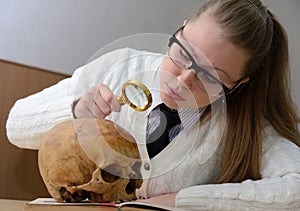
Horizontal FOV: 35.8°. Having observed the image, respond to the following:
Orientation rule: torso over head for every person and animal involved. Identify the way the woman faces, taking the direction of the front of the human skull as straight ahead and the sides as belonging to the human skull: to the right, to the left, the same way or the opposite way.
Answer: to the right

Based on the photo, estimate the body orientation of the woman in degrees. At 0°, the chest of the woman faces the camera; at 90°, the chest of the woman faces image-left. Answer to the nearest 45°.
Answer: approximately 45°

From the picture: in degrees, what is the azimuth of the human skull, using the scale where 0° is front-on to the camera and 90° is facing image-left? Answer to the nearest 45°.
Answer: approximately 315°

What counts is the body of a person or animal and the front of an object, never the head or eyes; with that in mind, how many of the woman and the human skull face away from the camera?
0
